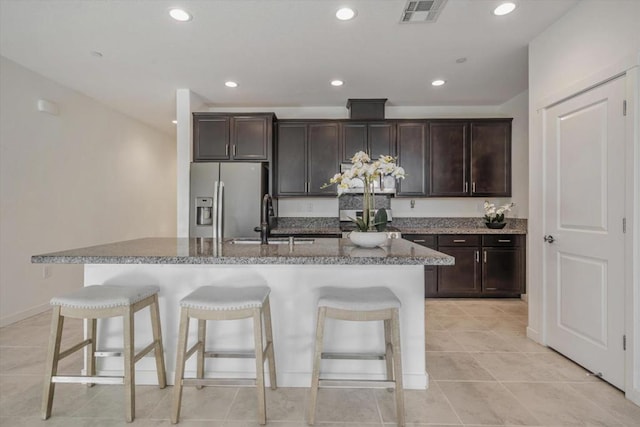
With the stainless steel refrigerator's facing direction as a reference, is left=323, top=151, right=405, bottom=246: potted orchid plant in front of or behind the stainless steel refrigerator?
in front

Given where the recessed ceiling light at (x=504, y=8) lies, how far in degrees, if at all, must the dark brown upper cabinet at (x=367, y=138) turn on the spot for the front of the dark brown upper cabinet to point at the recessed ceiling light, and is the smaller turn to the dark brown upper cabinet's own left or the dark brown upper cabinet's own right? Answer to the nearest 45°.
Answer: approximately 45° to the dark brown upper cabinet's own left

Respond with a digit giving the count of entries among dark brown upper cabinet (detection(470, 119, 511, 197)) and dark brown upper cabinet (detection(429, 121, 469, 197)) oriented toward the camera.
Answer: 2

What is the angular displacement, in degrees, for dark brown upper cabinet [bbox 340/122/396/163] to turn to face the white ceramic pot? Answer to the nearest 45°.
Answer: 0° — it already faces it

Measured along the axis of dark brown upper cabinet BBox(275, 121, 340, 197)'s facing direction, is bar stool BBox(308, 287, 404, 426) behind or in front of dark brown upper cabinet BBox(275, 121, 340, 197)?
in front

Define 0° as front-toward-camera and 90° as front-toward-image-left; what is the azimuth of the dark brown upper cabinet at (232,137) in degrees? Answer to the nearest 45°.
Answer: approximately 0°

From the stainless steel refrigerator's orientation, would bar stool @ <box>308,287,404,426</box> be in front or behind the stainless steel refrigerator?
in front

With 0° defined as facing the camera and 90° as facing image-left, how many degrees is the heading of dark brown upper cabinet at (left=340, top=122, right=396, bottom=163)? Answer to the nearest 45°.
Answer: approximately 0°

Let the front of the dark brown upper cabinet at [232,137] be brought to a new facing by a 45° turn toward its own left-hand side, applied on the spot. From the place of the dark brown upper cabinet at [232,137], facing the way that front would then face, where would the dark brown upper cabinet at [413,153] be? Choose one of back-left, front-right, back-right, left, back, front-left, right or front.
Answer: front-left
